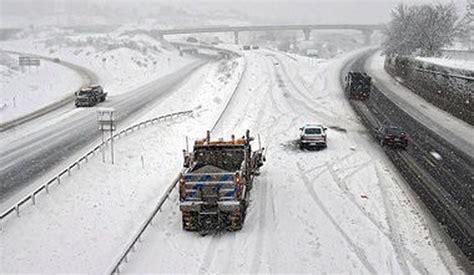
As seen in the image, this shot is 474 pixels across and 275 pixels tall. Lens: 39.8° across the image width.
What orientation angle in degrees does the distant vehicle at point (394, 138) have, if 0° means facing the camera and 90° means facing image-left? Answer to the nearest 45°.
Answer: approximately 135°

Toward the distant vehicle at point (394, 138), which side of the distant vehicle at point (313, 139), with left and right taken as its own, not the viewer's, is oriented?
right

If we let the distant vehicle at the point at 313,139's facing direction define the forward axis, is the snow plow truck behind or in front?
behind

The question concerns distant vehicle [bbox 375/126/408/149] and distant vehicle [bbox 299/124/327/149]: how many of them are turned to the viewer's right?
0

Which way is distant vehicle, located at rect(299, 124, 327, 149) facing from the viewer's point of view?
away from the camera

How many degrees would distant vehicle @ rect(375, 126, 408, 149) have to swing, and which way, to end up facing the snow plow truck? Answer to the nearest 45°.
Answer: approximately 135° to its left

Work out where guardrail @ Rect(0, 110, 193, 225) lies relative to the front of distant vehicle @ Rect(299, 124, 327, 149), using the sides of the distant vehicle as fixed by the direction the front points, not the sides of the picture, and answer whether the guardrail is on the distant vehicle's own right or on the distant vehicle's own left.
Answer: on the distant vehicle's own left

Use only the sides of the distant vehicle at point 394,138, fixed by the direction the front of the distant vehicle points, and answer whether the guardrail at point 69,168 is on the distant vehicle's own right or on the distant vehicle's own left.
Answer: on the distant vehicle's own left

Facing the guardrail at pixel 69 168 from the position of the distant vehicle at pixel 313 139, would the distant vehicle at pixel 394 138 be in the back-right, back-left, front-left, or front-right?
back-left
